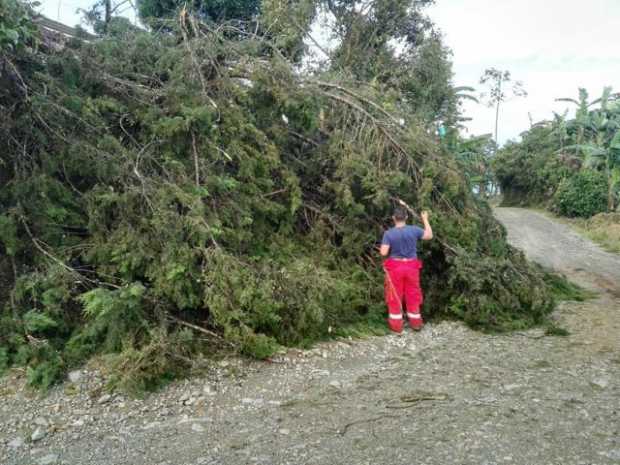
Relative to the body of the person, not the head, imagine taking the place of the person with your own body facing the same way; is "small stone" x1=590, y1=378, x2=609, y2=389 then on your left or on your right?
on your right

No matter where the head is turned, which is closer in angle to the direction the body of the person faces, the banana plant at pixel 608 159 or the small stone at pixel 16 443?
the banana plant

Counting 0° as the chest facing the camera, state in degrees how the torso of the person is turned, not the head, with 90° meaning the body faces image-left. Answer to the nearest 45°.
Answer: approximately 180°

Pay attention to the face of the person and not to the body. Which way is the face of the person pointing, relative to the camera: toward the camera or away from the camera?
away from the camera

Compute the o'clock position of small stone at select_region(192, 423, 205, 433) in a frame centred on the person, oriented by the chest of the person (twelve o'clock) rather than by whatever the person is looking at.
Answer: The small stone is roughly at 7 o'clock from the person.

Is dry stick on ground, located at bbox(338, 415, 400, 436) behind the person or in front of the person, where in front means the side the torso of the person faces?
behind

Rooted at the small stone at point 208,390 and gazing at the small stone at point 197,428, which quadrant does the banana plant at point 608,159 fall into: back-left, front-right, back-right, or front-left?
back-left

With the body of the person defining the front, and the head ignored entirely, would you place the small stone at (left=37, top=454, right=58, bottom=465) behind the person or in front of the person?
behind

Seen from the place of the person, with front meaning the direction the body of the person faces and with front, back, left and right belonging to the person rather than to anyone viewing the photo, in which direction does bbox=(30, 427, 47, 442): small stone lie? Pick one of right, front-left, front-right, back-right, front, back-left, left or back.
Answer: back-left

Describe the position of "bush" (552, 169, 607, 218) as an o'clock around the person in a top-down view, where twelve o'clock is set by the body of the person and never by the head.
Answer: The bush is roughly at 1 o'clock from the person.

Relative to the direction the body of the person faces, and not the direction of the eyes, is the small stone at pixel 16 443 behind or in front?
behind

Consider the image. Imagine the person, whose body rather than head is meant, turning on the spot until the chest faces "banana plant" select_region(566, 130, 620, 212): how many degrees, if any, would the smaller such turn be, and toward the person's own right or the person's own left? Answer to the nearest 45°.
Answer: approximately 45° to the person's own right
